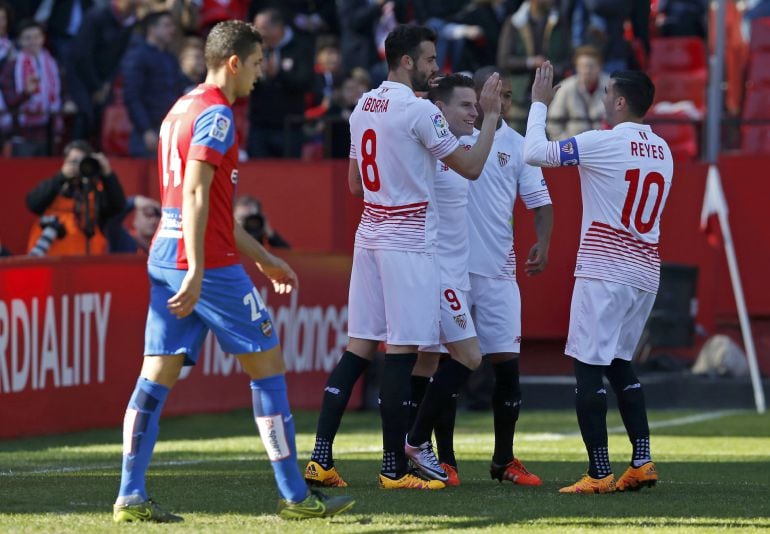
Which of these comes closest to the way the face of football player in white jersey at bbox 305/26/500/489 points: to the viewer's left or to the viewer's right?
to the viewer's right

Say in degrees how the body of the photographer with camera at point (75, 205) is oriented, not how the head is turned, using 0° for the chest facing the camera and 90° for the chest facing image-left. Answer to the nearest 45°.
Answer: approximately 0°

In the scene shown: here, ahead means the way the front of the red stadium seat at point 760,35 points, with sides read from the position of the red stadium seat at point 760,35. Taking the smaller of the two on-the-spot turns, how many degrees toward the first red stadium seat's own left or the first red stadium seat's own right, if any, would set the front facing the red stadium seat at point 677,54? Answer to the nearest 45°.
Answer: approximately 90° to the first red stadium seat's own right

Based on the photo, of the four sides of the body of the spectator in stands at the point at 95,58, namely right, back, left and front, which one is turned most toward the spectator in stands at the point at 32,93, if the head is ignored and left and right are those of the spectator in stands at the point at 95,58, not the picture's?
right
